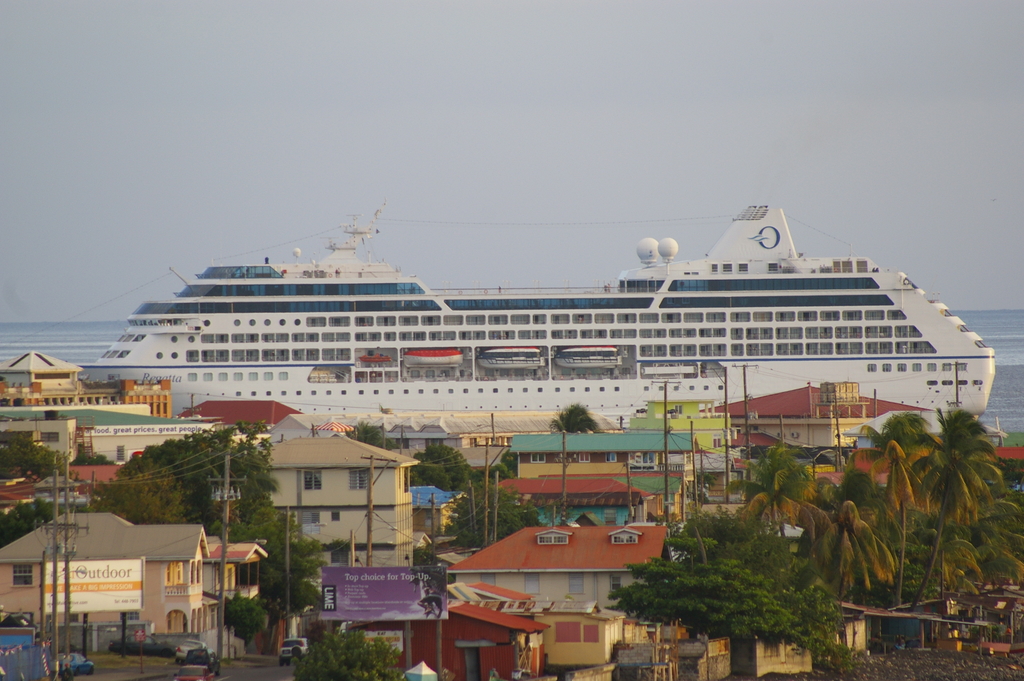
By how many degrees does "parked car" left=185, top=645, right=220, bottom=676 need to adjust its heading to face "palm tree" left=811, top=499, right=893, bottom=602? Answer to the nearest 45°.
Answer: approximately 45° to its right

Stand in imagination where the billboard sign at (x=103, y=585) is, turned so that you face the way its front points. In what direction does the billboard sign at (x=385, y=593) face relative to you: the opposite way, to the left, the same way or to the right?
the same way

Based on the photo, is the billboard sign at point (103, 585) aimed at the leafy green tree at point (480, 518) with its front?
no

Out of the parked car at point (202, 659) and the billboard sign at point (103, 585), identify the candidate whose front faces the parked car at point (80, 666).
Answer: the billboard sign

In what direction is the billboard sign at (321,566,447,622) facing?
toward the camera

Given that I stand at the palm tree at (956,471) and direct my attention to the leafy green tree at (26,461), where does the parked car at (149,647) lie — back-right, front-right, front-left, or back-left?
front-left

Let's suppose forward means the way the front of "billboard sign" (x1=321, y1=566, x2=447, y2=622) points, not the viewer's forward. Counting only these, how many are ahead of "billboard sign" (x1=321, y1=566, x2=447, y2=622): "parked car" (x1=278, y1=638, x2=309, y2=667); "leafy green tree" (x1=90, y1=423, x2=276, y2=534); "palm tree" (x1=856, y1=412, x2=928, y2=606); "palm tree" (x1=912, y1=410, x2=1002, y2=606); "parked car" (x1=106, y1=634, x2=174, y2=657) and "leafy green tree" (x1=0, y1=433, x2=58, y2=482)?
0

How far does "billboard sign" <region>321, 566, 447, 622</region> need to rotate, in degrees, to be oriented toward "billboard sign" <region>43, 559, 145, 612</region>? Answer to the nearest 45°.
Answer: approximately 135° to its right

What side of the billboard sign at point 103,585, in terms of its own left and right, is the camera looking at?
front

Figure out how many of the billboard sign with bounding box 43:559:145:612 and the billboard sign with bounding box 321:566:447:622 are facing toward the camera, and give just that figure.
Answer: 2

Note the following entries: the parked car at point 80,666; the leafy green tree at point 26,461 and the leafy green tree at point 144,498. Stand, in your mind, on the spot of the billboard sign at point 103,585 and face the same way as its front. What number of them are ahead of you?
1

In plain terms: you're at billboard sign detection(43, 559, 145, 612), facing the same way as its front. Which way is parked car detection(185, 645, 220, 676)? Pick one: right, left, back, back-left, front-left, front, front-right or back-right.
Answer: front-left

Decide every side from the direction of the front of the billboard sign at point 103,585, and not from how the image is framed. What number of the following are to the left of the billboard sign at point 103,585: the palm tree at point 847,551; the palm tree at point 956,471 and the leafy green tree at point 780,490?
3

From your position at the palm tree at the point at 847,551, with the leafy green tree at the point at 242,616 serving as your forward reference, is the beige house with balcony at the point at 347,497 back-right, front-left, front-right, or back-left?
front-right

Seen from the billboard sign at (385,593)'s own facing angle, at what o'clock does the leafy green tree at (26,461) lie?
The leafy green tree is roughly at 5 o'clock from the billboard sign.

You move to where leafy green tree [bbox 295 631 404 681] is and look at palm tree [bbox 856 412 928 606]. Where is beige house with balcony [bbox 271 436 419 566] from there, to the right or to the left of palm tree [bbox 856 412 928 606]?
left
